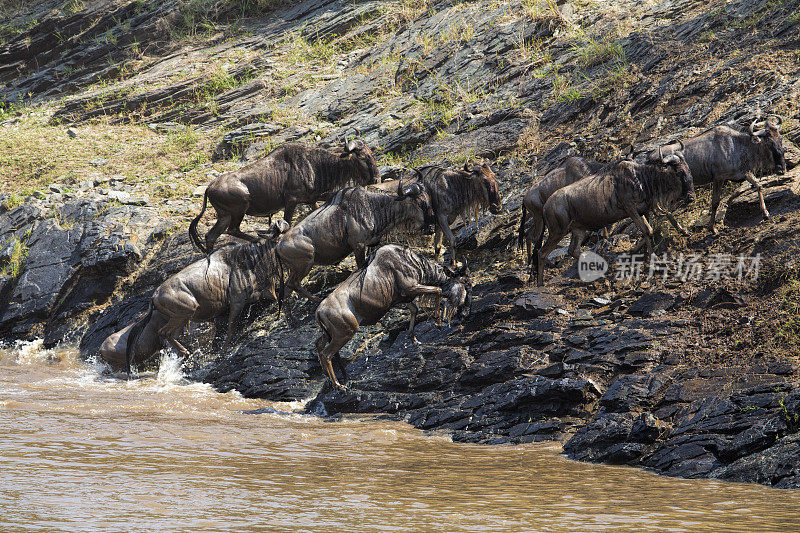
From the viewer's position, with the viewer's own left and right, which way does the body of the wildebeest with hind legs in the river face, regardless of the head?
facing to the right of the viewer

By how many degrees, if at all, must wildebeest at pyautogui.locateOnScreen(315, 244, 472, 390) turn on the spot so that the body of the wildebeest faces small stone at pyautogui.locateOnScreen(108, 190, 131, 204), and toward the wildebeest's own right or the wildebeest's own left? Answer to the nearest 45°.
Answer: approximately 135° to the wildebeest's own left

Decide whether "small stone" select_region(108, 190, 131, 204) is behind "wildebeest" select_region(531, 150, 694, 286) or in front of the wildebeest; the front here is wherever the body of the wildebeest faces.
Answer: behind

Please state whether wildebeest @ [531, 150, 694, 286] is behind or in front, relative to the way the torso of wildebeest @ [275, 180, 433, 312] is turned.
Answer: in front

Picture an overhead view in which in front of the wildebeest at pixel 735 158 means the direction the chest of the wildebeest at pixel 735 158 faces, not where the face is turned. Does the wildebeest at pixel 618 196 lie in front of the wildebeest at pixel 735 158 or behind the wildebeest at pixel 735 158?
behind

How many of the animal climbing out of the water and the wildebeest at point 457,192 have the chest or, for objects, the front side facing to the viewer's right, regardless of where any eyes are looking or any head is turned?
2

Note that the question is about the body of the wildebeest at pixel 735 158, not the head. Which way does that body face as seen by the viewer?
to the viewer's right

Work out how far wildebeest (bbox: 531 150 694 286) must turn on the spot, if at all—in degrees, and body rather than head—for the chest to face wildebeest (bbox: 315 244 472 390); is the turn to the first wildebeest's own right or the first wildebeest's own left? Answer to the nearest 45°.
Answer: approximately 180°

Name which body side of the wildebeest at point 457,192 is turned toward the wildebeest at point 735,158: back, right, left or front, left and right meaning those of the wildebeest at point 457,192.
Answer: front

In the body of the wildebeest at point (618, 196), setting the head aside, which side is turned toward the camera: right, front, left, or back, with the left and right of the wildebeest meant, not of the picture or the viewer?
right

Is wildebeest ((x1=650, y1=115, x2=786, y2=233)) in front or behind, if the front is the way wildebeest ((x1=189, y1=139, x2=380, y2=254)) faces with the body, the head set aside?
in front

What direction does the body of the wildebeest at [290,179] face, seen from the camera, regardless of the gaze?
to the viewer's right

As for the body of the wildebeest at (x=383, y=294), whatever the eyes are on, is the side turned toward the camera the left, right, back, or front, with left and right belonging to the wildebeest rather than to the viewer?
right

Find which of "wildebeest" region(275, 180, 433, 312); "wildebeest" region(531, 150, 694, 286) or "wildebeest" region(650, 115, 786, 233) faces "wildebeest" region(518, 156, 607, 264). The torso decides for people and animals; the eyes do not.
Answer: "wildebeest" region(275, 180, 433, 312)

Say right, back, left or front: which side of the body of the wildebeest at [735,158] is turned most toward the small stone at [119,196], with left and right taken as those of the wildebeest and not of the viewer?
back

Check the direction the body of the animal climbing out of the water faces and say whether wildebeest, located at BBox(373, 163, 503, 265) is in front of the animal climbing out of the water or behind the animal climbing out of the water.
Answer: in front
